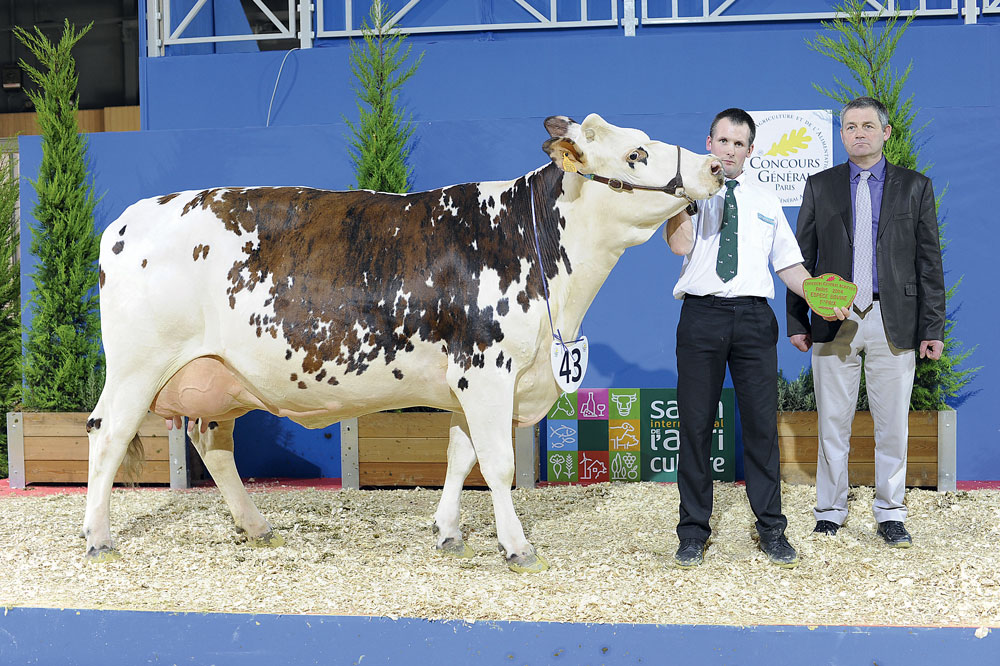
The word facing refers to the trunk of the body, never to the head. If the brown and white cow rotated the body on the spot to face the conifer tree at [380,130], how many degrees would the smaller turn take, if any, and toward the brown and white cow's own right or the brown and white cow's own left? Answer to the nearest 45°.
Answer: approximately 90° to the brown and white cow's own left

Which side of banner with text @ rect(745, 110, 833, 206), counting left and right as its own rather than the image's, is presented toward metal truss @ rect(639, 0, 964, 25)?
back

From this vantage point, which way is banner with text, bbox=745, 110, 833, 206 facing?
toward the camera

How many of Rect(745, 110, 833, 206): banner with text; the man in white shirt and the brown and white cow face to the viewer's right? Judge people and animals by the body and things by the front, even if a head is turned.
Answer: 1

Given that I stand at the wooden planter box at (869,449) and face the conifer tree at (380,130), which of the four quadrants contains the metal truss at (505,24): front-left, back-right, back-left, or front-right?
front-right

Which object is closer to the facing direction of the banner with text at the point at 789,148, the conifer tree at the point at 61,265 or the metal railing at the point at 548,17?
the conifer tree

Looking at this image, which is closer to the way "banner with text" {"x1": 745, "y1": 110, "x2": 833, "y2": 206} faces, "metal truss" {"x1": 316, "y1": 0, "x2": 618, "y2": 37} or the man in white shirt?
the man in white shirt

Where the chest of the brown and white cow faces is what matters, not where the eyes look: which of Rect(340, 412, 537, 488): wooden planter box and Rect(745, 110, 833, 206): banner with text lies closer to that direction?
the banner with text

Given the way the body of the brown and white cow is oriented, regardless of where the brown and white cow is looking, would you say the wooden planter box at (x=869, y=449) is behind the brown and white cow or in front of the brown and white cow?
in front

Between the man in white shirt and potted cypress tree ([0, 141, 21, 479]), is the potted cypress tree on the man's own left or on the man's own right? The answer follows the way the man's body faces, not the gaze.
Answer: on the man's own right

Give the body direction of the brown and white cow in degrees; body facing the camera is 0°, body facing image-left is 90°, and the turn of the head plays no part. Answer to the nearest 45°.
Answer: approximately 270°
